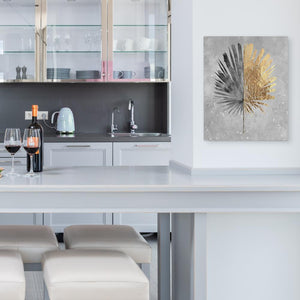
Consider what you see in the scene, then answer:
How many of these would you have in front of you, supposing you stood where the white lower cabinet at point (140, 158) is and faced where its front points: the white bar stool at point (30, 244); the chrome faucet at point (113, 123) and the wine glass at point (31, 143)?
2

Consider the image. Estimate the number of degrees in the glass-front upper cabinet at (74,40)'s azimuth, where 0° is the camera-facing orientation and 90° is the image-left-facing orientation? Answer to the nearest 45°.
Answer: approximately 0°

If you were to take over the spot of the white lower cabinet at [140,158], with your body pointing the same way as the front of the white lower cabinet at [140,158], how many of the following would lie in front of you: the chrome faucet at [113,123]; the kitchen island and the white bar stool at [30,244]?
2

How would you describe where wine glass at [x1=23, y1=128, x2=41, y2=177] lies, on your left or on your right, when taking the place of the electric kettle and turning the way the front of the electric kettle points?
on your right

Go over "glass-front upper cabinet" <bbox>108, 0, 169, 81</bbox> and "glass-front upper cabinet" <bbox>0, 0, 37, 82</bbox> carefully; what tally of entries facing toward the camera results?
2

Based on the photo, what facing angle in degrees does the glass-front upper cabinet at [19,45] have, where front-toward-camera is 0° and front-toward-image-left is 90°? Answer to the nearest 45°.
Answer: approximately 0°

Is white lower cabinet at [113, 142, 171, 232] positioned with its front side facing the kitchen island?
yes
